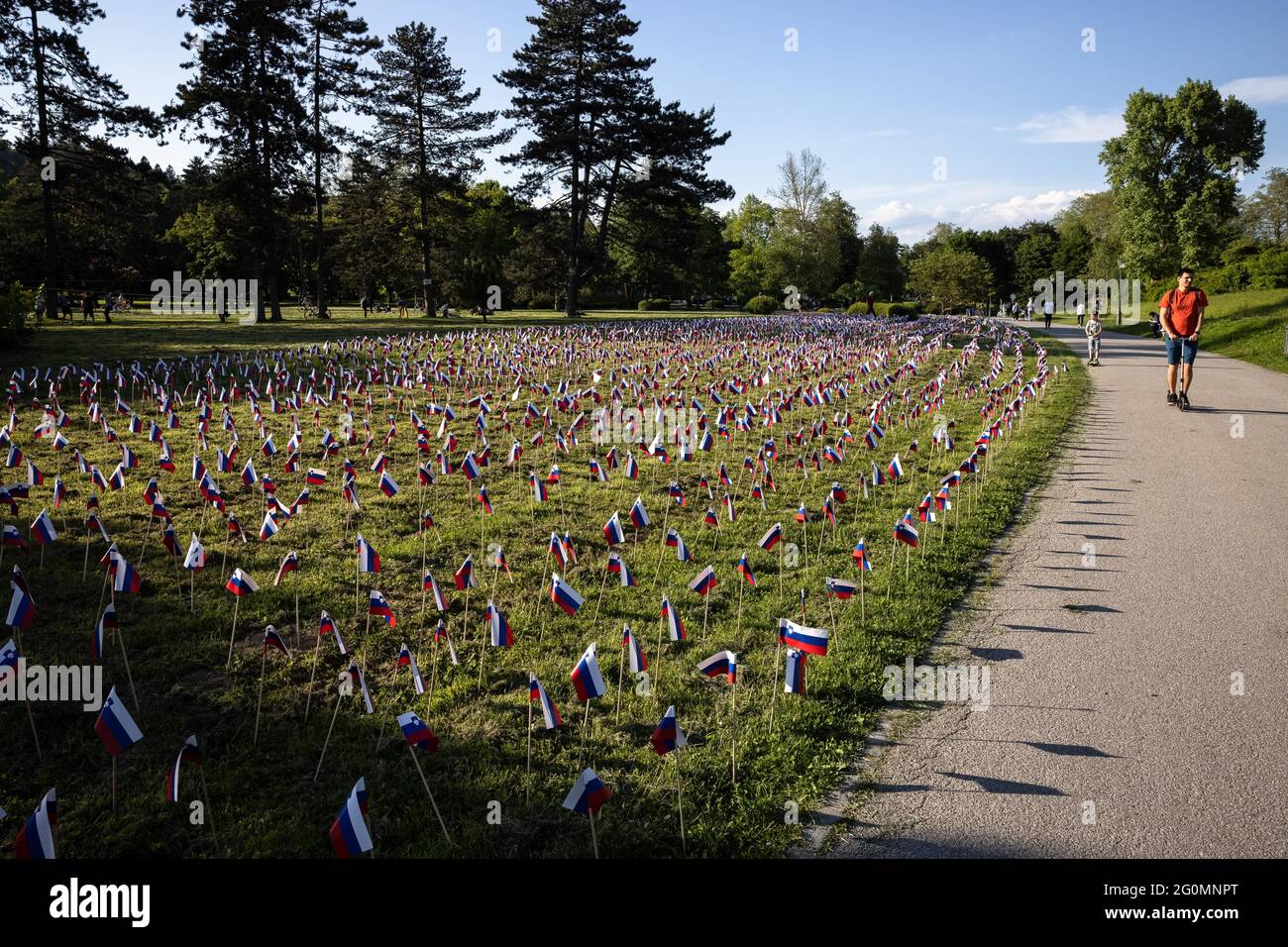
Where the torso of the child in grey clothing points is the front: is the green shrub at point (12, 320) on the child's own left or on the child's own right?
on the child's own right

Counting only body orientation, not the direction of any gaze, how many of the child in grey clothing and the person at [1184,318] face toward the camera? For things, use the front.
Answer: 2

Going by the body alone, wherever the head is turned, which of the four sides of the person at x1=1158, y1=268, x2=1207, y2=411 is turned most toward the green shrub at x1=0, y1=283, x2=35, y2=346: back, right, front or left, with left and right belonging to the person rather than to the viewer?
right

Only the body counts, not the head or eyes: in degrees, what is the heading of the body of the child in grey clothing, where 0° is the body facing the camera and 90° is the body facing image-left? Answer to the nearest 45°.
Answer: approximately 0°

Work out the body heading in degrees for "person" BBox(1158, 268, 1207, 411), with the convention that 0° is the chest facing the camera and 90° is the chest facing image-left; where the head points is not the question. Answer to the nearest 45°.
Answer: approximately 0°

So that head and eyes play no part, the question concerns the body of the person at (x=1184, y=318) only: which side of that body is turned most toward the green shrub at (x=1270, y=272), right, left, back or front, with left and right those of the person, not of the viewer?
back
